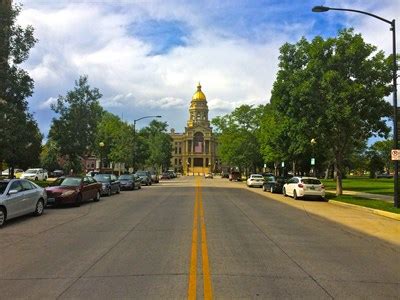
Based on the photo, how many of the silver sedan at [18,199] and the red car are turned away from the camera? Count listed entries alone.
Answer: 0

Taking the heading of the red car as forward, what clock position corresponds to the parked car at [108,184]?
The parked car is roughly at 5 o'clock from the red car.

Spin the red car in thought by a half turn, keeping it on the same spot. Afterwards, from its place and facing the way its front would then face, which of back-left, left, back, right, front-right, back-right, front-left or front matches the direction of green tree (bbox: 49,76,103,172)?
front-left

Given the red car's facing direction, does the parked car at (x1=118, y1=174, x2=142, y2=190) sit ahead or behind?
behind

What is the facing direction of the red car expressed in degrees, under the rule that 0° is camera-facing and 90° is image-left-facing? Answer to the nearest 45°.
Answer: approximately 45°
